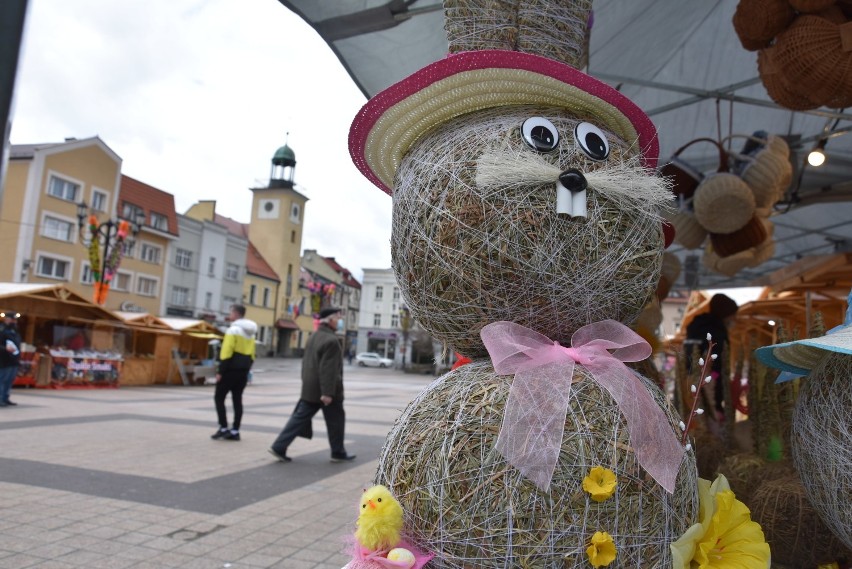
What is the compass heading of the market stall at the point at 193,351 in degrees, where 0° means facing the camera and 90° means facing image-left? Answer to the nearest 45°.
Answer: approximately 315°

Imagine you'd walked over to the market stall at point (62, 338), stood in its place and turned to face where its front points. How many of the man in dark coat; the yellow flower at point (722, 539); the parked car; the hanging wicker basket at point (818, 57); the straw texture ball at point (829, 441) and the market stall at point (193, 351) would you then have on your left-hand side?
2

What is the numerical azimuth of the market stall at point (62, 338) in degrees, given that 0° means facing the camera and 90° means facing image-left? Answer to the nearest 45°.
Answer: approximately 315°

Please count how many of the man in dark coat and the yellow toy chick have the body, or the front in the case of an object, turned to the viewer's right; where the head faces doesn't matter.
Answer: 1

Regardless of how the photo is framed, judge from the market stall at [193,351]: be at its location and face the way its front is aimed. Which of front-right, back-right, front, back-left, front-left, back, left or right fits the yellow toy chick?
front-right

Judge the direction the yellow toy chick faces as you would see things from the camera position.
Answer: facing the viewer and to the left of the viewer

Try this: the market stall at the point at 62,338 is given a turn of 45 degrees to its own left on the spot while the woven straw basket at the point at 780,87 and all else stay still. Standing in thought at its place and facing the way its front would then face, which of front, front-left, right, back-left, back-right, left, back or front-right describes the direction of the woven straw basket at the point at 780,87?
right

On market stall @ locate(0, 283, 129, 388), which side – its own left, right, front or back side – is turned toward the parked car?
left

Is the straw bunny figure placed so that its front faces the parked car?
no

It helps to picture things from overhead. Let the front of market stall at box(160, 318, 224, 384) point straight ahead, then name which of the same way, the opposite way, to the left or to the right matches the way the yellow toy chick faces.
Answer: to the right

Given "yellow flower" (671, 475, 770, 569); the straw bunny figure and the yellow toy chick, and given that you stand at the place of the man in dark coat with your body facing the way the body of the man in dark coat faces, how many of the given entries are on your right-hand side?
3

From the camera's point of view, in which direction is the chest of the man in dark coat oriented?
to the viewer's right

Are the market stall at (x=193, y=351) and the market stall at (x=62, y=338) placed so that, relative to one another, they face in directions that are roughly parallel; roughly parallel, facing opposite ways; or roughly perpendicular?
roughly parallel

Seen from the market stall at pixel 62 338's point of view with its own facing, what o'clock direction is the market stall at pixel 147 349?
the market stall at pixel 147 349 is roughly at 9 o'clock from the market stall at pixel 62 338.

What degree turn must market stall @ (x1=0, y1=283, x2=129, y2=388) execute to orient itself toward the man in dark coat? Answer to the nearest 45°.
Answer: approximately 45° to its right

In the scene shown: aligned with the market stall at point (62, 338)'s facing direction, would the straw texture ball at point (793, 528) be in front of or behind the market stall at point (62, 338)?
in front

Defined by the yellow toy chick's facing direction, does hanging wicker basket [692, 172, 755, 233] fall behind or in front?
behind

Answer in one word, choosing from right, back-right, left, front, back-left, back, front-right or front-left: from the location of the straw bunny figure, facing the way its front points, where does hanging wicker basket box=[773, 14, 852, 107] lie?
left
